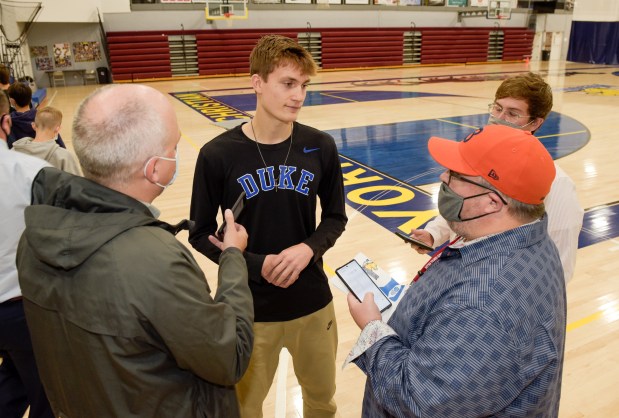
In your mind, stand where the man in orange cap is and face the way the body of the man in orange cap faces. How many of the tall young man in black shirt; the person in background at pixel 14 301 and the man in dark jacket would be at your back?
0

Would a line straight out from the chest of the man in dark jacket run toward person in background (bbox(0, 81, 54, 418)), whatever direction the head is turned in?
no

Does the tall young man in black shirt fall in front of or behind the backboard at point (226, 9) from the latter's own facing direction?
in front

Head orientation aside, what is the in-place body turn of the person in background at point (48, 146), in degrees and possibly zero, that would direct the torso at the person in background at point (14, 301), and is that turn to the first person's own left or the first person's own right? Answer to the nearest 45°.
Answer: approximately 180°

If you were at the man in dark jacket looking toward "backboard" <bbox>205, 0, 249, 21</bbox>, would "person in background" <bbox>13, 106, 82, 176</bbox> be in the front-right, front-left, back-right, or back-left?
front-left

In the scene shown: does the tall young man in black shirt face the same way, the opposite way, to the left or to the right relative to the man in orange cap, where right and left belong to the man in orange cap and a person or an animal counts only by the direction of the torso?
to the left

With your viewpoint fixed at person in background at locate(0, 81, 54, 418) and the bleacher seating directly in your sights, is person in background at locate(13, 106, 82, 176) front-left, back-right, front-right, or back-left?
front-left

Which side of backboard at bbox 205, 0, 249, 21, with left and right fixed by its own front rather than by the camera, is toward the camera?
front

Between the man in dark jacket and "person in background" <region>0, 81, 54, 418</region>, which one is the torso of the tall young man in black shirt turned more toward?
the man in dark jacket

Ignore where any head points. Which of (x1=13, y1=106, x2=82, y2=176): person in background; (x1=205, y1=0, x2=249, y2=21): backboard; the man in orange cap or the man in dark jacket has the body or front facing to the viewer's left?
the man in orange cap

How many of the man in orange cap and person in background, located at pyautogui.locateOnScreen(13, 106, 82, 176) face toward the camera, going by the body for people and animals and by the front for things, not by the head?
0

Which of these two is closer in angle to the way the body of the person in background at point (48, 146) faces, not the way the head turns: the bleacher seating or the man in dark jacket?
the bleacher seating

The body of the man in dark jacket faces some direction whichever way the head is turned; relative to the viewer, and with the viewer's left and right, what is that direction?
facing away from the viewer and to the right of the viewer

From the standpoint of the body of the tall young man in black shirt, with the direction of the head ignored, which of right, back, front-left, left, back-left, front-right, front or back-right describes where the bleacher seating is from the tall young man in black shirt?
back

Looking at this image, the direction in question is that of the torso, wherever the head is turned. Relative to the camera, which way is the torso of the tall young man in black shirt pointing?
toward the camera

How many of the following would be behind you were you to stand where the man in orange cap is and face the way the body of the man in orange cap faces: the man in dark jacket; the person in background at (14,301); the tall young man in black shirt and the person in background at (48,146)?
0

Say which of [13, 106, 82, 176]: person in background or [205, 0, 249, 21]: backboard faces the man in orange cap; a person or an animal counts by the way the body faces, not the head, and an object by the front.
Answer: the backboard

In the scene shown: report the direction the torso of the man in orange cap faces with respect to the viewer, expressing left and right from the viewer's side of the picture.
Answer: facing to the left of the viewer

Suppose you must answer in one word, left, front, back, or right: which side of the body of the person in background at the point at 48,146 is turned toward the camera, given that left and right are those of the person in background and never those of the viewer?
back

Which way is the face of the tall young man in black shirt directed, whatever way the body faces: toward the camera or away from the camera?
toward the camera

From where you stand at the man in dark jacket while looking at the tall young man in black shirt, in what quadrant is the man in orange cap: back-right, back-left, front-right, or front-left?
front-right
